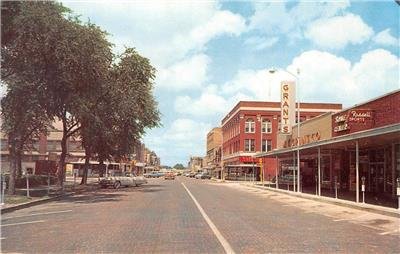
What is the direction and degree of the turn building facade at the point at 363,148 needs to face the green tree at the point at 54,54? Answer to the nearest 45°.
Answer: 0° — it already faces it

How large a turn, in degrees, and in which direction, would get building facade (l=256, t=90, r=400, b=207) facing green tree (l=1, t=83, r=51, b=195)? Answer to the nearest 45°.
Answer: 0° — it already faces it

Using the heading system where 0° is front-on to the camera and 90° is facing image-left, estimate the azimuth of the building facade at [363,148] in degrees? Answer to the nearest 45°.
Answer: approximately 45°
